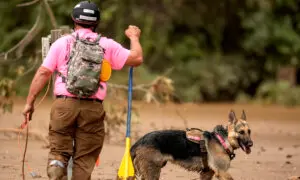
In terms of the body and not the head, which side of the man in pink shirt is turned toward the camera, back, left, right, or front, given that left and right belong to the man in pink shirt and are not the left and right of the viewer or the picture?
back

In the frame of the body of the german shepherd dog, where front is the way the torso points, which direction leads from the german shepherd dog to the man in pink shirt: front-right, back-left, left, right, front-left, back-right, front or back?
back-right

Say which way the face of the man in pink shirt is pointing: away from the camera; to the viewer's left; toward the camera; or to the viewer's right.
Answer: away from the camera

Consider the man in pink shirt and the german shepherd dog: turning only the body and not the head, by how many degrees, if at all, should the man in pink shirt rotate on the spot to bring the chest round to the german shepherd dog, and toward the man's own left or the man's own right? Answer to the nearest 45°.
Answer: approximately 45° to the man's own right

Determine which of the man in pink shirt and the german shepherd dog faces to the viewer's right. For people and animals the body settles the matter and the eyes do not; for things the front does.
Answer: the german shepherd dog

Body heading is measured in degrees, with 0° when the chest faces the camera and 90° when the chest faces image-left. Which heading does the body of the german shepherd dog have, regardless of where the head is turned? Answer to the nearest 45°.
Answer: approximately 270°

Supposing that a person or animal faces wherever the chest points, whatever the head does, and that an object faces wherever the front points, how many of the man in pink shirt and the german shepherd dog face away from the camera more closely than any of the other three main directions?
1

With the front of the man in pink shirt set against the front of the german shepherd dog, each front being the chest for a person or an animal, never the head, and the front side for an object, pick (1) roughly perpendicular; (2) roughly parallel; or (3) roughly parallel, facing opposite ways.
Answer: roughly perpendicular
